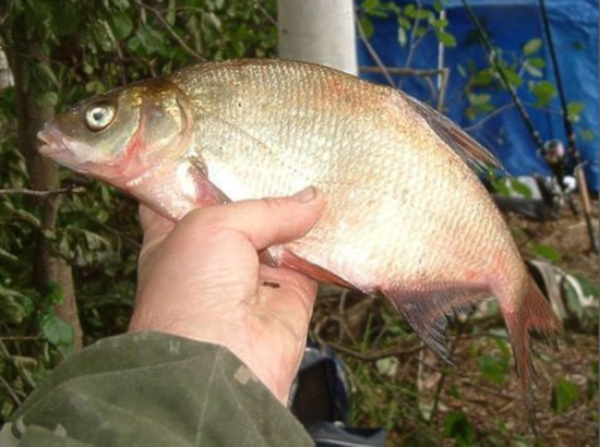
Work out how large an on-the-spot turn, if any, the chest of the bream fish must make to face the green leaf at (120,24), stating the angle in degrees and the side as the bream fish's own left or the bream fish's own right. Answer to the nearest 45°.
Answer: approximately 45° to the bream fish's own right

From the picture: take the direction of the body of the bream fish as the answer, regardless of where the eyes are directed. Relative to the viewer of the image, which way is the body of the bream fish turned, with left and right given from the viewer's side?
facing to the left of the viewer

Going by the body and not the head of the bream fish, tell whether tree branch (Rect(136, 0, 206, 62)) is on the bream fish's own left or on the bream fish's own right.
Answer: on the bream fish's own right

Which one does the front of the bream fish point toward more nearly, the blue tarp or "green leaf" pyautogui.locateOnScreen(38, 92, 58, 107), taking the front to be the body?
the green leaf

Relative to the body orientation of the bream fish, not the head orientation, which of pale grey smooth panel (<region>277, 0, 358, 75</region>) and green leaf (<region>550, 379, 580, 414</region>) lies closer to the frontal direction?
the pale grey smooth panel

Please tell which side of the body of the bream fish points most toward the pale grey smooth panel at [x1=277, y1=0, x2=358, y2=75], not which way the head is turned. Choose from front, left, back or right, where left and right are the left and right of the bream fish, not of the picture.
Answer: right

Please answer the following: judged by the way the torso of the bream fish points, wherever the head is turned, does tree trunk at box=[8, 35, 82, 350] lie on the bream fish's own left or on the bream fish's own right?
on the bream fish's own right

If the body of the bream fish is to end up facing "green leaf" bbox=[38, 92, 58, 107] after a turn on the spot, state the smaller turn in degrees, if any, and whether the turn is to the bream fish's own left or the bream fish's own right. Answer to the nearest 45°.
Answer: approximately 45° to the bream fish's own right

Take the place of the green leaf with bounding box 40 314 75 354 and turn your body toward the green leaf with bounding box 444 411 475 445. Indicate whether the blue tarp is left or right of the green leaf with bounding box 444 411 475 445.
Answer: left

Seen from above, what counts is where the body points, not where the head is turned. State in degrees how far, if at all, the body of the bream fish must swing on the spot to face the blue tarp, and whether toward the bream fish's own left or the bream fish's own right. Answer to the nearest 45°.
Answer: approximately 90° to the bream fish's own right

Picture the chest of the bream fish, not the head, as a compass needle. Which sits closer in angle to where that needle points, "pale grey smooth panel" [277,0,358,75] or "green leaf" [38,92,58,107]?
the green leaf

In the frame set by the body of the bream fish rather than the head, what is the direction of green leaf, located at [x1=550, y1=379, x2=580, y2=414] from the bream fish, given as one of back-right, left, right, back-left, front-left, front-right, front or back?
back-right
